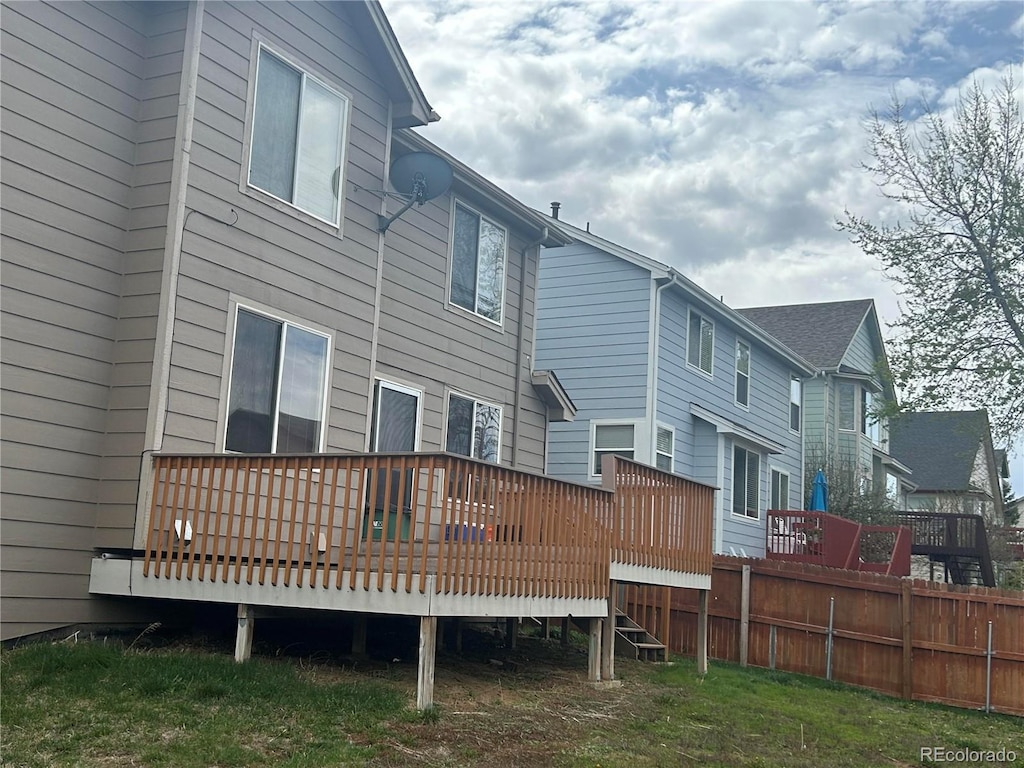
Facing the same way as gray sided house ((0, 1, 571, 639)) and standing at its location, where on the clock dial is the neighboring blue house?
The neighboring blue house is roughly at 3 o'clock from the gray sided house.

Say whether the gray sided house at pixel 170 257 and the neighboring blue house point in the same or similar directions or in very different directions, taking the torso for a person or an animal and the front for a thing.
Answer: same or similar directions

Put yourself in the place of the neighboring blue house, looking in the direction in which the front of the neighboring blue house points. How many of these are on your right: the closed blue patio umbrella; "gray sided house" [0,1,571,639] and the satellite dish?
1

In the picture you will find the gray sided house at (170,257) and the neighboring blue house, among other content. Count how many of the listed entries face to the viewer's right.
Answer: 0

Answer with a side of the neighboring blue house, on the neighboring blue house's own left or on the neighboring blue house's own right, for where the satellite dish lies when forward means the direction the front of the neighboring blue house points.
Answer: on the neighboring blue house's own left

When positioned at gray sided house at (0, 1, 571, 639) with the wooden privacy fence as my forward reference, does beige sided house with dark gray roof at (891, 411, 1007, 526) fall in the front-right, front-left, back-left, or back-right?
front-left

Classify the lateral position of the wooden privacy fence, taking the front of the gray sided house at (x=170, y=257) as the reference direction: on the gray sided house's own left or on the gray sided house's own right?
on the gray sided house's own right

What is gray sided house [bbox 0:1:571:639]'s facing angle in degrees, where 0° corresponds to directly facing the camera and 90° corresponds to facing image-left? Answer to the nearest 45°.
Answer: approximately 135°

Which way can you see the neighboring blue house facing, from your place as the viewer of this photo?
facing away from the viewer and to the left of the viewer
